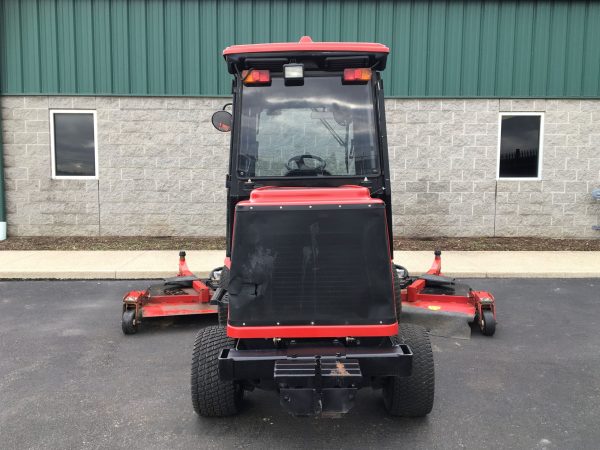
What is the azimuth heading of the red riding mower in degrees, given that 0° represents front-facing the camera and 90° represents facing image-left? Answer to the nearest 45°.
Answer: approximately 180°

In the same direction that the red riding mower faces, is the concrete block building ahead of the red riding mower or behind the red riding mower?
ahead
